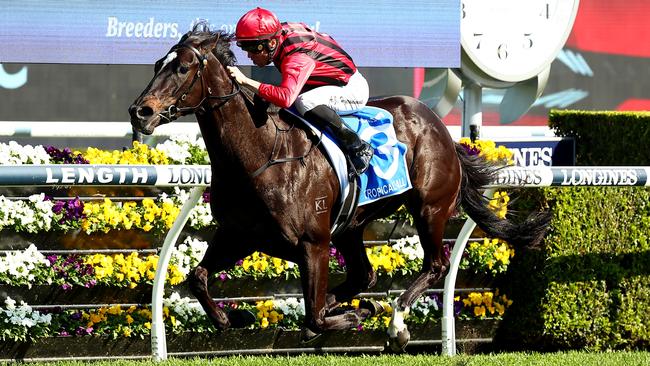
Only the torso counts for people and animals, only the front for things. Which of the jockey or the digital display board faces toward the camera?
the digital display board

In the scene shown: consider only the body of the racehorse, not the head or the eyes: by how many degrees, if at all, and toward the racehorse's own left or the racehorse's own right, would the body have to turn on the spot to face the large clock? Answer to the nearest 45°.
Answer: approximately 180°

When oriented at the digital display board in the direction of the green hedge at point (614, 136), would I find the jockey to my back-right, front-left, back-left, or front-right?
front-right

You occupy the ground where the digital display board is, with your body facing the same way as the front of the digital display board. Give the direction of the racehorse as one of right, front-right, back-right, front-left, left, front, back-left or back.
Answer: front

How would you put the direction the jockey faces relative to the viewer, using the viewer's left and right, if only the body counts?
facing to the left of the viewer

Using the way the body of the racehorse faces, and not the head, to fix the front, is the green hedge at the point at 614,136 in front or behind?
behind

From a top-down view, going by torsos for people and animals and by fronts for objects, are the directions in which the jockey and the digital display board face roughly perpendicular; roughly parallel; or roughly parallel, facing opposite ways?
roughly perpendicular

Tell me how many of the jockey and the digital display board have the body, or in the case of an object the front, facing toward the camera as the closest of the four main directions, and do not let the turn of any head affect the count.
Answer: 1

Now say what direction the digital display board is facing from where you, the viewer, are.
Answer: facing the viewer

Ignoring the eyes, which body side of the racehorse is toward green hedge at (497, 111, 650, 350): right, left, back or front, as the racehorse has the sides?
back

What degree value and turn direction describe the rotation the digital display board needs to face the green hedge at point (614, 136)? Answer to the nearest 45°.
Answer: approximately 90° to its left

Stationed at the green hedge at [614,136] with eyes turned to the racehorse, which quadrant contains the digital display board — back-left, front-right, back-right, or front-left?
front-right
